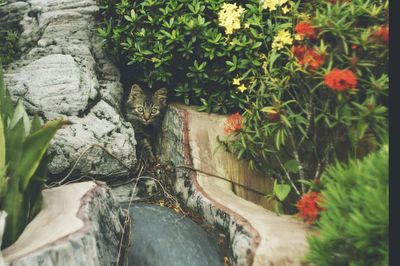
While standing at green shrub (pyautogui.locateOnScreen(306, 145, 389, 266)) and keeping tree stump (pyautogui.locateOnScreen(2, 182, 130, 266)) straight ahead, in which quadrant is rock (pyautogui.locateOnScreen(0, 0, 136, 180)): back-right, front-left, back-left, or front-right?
front-right

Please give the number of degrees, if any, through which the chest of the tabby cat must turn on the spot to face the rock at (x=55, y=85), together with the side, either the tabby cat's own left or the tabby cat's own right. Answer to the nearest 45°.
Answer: approximately 90° to the tabby cat's own right

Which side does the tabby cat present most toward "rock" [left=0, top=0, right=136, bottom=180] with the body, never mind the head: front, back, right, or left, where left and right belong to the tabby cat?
right

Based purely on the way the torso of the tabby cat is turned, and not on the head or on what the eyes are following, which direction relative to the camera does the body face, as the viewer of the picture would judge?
toward the camera

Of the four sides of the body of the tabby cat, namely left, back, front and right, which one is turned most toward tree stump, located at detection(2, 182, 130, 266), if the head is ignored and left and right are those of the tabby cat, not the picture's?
front

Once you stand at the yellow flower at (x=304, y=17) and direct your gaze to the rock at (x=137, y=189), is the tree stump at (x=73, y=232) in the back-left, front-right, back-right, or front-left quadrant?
front-left

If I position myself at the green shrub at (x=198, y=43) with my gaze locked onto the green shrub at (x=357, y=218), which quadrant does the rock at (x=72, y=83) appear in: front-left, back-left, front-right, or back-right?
back-right
